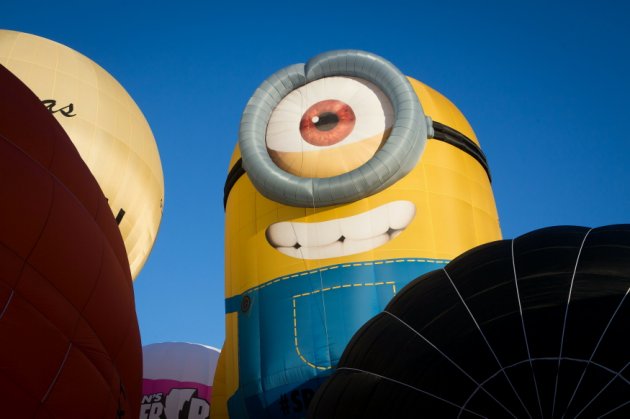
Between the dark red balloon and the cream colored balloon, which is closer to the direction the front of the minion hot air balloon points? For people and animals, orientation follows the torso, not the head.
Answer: the dark red balloon

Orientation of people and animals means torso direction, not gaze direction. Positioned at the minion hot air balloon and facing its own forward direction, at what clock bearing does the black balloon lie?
The black balloon is roughly at 11 o'clock from the minion hot air balloon.

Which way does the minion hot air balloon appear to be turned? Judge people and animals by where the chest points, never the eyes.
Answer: toward the camera

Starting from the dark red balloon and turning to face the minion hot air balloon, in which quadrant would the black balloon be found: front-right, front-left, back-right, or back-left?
front-right

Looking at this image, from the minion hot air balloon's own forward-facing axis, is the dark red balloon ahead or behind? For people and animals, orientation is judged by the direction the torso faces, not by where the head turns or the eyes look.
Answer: ahead

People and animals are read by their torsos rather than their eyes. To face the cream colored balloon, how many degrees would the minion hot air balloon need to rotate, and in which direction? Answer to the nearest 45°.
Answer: approximately 90° to its right

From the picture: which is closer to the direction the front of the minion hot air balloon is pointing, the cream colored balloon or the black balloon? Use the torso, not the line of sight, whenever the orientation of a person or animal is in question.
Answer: the black balloon

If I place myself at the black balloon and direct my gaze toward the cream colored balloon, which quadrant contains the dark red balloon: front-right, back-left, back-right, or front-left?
front-left

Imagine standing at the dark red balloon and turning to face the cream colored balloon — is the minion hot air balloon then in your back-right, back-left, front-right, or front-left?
front-right

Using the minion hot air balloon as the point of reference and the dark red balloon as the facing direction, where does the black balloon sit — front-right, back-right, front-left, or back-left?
front-left
